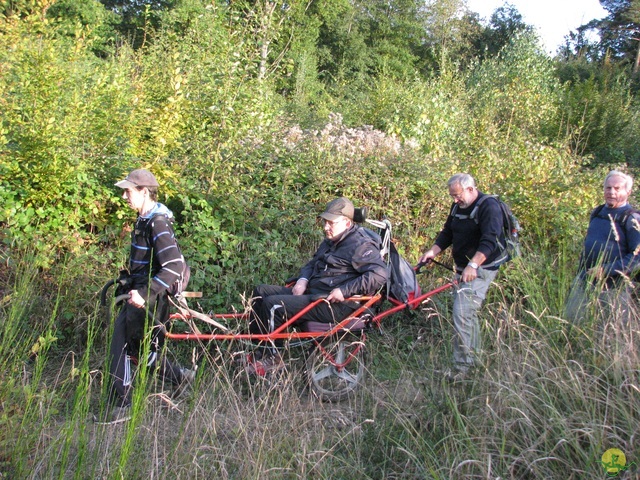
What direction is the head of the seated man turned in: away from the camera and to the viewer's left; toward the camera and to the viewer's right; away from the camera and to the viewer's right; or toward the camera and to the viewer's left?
toward the camera and to the viewer's left

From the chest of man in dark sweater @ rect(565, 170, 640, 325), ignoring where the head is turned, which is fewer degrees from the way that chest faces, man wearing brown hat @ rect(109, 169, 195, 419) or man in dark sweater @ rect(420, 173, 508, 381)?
the man wearing brown hat

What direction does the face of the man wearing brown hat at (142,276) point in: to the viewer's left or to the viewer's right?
to the viewer's left

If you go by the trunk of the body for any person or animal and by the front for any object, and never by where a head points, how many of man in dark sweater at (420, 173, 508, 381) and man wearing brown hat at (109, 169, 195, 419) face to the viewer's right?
0

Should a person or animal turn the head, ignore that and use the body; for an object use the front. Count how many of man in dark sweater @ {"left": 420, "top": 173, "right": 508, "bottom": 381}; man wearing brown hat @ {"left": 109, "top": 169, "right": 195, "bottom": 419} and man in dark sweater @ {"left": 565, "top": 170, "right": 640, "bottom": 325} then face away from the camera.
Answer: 0

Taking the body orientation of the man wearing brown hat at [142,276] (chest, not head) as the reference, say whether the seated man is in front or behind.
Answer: behind

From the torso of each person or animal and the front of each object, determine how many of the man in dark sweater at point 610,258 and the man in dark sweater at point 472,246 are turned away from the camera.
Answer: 0

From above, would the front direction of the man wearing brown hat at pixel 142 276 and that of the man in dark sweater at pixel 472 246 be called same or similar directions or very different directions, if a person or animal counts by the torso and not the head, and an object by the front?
same or similar directions

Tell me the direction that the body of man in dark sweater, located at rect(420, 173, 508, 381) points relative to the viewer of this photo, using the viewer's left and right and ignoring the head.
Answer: facing the viewer and to the left of the viewer

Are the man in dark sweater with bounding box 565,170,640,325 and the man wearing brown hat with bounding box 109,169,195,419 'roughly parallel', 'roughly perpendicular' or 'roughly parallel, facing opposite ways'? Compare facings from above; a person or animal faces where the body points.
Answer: roughly parallel

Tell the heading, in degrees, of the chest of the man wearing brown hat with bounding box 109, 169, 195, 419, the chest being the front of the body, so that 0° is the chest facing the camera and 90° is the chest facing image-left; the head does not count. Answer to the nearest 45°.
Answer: approximately 90°

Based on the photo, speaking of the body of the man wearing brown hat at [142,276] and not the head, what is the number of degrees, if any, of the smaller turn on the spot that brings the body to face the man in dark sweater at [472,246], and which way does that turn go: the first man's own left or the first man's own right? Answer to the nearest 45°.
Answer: approximately 180°

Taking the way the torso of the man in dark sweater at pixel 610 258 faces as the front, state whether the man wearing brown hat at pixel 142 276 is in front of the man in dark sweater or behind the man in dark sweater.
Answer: in front

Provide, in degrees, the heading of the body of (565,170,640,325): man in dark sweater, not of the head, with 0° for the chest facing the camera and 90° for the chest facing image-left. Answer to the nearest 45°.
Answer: approximately 45°
